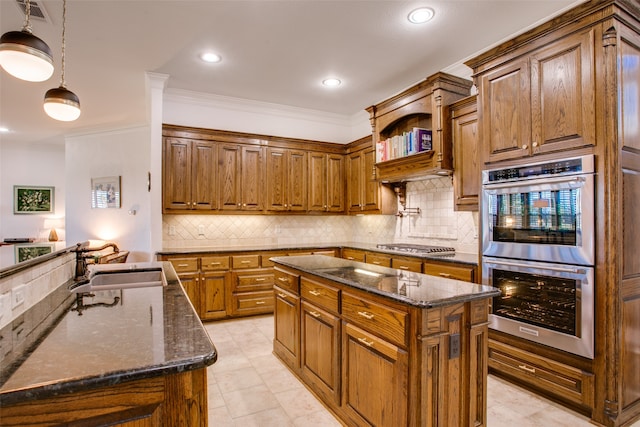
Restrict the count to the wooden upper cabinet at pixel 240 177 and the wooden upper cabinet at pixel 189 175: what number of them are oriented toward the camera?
2

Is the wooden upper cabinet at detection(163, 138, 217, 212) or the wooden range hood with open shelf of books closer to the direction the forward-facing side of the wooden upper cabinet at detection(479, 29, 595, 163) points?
the wooden upper cabinet

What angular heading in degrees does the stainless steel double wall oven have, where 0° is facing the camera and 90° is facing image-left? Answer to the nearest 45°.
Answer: approximately 45°

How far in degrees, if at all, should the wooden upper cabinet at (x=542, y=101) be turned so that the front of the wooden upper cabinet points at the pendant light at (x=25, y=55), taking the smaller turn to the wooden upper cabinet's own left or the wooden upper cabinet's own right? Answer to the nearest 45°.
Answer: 0° — it already faces it

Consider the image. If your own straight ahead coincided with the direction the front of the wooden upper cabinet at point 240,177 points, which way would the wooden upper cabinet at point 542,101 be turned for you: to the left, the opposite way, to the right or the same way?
to the right

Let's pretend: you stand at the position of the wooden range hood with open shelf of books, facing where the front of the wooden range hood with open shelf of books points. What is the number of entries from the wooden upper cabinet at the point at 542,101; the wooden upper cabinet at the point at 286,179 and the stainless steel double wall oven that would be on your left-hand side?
2

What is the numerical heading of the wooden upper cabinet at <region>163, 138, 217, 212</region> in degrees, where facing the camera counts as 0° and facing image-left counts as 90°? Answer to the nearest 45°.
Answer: approximately 0°

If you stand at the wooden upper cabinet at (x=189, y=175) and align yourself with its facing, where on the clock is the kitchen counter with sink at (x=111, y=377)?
The kitchen counter with sink is roughly at 12 o'clock from the wooden upper cabinet.

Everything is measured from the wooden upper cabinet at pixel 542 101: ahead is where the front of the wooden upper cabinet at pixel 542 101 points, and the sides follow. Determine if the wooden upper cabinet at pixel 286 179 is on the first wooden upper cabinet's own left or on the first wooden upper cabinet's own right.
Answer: on the first wooden upper cabinet's own right
